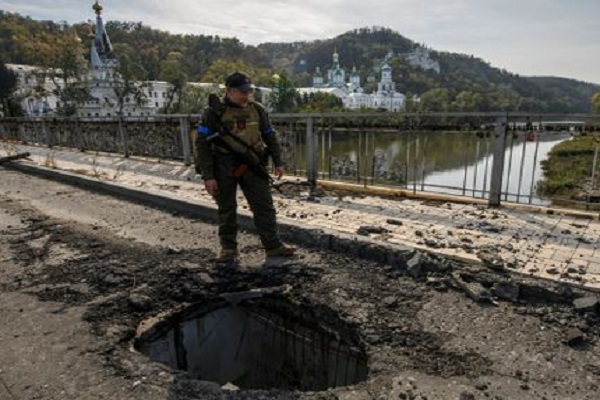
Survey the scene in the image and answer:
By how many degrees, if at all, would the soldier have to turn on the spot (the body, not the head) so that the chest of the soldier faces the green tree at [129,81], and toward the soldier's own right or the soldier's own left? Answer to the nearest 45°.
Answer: approximately 135° to the soldier's own left

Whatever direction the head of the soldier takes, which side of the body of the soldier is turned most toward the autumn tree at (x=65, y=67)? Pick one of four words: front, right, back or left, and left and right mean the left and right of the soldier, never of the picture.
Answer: back

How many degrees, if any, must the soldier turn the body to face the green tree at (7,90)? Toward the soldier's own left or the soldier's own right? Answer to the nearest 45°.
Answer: approximately 180°

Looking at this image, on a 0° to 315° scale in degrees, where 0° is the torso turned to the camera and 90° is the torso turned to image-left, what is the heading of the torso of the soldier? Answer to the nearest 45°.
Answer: approximately 315°

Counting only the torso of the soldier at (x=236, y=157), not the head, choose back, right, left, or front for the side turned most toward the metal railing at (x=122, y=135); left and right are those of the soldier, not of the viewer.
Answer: back
